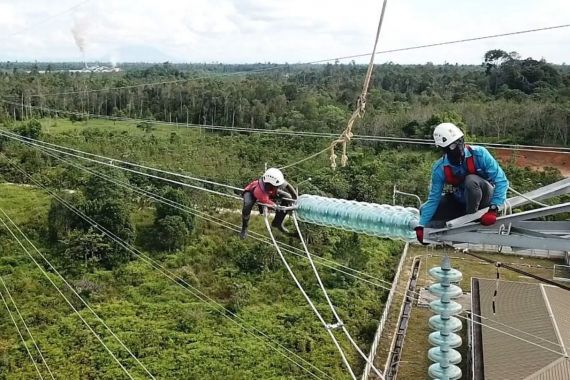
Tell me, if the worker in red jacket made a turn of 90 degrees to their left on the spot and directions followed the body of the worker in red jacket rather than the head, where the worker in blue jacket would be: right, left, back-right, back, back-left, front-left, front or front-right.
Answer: right

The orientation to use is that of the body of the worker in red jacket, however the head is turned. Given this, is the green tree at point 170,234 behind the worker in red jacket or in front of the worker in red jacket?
behind

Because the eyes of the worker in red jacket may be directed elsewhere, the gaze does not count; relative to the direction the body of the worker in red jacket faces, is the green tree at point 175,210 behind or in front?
behind

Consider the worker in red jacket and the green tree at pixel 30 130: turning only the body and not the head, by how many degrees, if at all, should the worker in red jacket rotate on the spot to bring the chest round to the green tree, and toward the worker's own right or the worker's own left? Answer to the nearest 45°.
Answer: approximately 180°

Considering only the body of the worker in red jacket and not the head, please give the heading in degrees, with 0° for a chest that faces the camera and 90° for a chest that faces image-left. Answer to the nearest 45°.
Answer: approximately 315°
